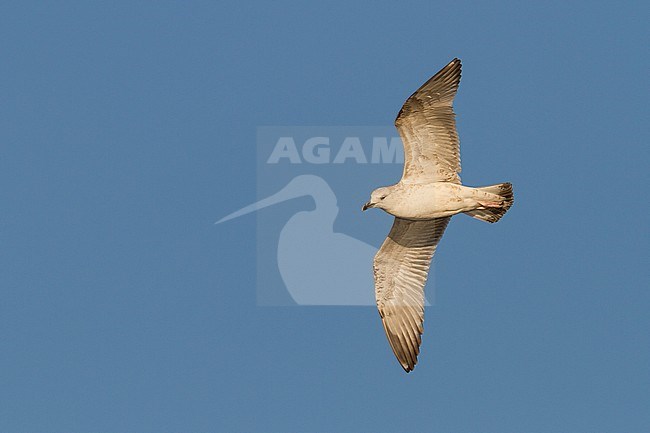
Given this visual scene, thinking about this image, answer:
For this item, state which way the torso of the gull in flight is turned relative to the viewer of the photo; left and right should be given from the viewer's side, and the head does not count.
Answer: facing to the left of the viewer
